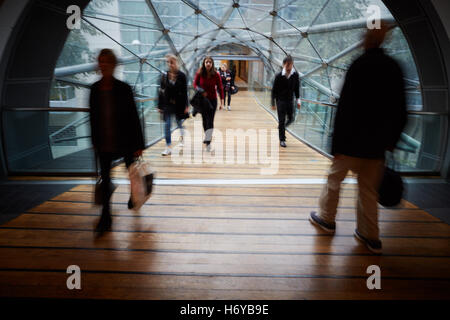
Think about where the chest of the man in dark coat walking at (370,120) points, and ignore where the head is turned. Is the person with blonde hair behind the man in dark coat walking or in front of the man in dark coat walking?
in front

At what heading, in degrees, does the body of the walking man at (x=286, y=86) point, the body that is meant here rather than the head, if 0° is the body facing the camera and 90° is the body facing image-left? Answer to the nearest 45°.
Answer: approximately 0°

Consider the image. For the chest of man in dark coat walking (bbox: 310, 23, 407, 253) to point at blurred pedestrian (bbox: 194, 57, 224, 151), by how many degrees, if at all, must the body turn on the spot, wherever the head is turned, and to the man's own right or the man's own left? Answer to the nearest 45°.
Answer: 0° — they already face them

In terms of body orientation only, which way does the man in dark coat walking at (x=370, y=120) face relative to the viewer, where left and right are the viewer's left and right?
facing away from the viewer and to the left of the viewer

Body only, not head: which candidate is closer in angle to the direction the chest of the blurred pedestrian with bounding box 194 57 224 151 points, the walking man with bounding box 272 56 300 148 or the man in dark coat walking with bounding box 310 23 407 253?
the man in dark coat walking

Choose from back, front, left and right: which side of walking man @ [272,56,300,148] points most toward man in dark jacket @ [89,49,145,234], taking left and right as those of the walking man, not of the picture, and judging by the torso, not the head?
front
